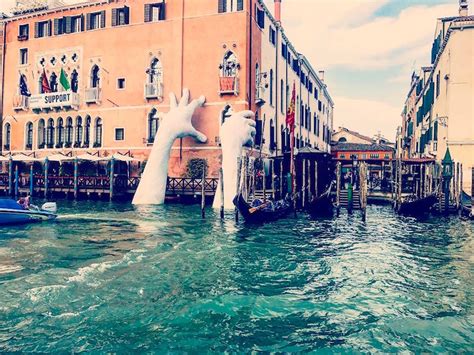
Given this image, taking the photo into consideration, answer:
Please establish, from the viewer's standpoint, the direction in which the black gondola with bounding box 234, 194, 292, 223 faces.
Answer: facing to the left of the viewer

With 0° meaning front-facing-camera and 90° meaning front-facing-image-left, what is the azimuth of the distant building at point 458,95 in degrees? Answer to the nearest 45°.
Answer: approximately 90°

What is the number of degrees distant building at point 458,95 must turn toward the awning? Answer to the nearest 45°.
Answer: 0° — it already faces it

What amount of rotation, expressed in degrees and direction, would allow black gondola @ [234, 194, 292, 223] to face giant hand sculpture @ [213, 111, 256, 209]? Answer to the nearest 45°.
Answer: approximately 90° to its right

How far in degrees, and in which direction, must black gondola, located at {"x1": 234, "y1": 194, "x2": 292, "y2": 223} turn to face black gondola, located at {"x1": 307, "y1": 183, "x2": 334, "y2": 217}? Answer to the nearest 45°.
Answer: approximately 135° to its right

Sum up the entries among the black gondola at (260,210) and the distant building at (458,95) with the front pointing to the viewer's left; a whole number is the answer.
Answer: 2

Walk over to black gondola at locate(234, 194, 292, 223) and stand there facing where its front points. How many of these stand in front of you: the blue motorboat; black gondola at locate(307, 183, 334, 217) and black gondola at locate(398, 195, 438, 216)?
1

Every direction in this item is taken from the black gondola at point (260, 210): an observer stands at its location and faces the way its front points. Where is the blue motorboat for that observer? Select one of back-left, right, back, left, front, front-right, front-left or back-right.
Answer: front

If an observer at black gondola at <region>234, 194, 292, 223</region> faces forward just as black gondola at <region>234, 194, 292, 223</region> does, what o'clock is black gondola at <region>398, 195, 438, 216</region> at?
black gondola at <region>398, 195, 438, 216</region> is roughly at 5 o'clock from black gondola at <region>234, 194, 292, 223</region>.

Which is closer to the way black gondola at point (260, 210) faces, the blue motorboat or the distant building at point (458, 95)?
the blue motorboat
